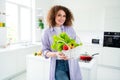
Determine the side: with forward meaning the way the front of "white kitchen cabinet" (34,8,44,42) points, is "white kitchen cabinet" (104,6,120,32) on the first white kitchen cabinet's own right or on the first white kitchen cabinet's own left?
on the first white kitchen cabinet's own left

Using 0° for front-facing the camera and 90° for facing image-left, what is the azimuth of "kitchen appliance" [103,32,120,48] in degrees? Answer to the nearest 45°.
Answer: approximately 0°

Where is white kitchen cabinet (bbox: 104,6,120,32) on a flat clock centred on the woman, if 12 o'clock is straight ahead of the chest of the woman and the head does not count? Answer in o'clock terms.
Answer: The white kitchen cabinet is roughly at 7 o'clock from the woman.
